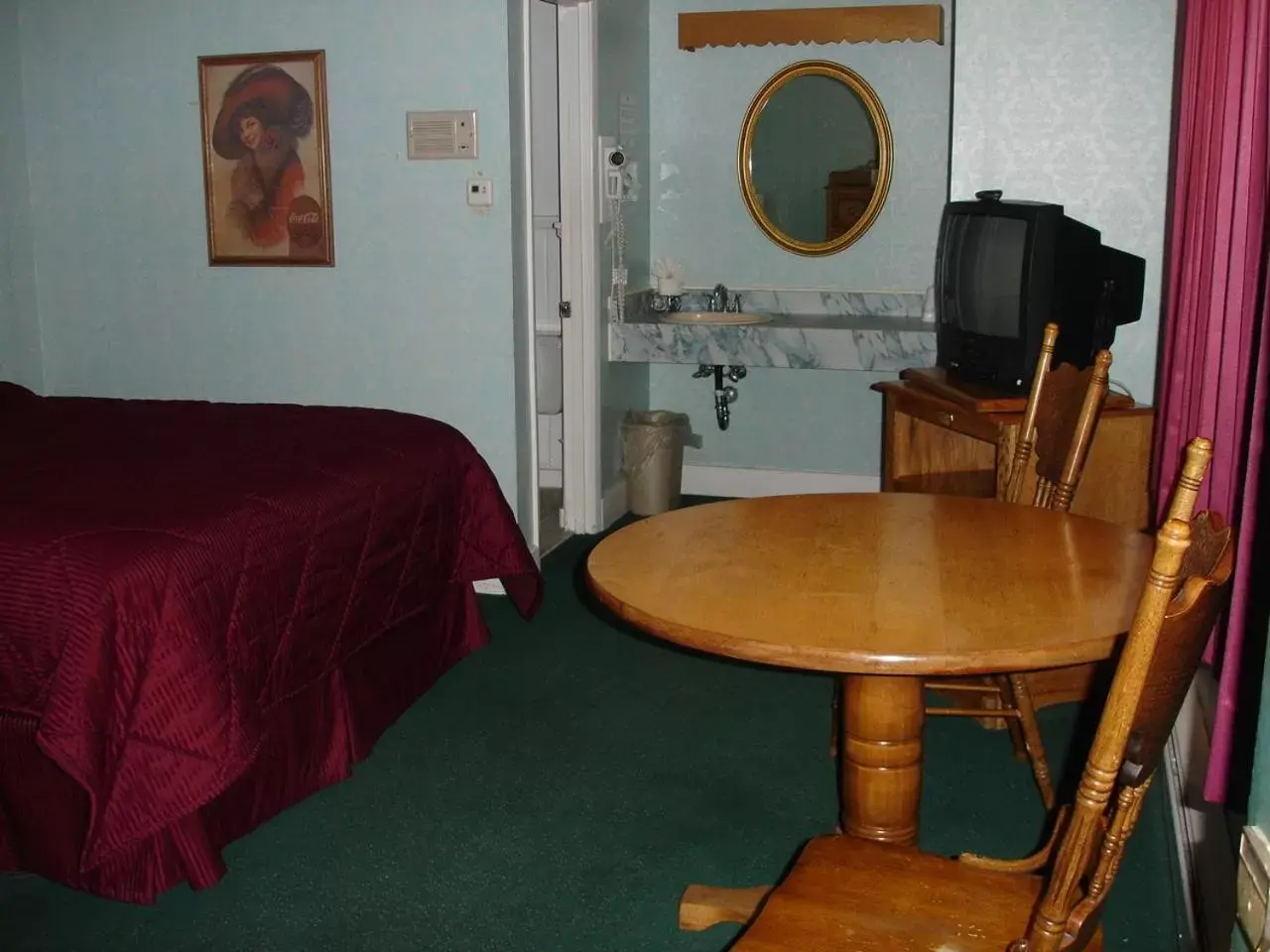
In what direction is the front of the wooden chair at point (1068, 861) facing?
to the viewer's left

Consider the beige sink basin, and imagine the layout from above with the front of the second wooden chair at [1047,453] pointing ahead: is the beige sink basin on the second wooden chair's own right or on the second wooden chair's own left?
on the second wooden chair's own right

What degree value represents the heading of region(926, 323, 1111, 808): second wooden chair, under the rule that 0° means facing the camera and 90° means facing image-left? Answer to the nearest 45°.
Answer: approximately 45°

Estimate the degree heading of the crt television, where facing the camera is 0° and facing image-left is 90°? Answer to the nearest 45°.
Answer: approximately 45°

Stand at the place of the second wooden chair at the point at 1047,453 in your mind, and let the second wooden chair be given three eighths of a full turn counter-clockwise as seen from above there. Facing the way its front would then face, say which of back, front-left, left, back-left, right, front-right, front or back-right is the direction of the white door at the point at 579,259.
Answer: back-left

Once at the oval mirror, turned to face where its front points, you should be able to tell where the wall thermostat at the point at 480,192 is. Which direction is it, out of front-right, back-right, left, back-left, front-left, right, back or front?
front-right

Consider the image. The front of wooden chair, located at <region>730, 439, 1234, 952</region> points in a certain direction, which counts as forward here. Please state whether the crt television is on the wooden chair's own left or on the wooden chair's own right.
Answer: on the wooden chair's own right

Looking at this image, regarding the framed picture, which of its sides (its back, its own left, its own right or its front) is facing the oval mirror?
left

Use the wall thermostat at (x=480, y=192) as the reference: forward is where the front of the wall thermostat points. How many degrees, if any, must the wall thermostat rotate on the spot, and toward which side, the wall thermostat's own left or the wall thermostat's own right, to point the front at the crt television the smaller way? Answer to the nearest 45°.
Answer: approximately 45° to the wall thermostat's own left
